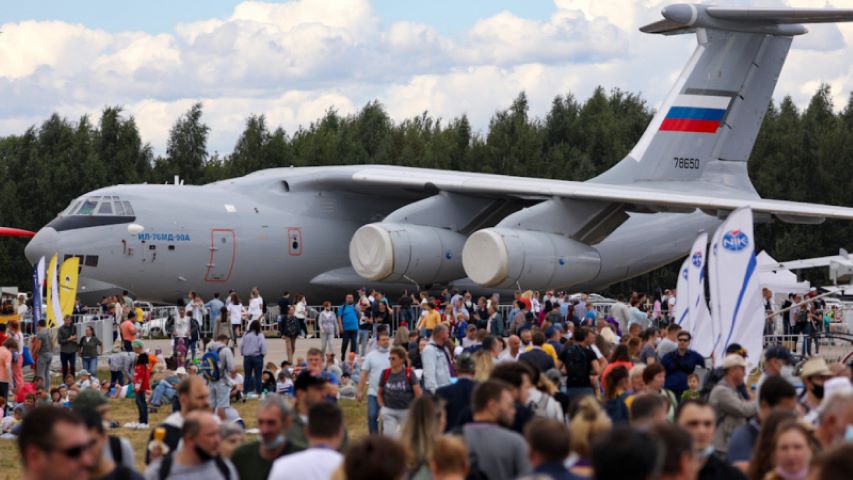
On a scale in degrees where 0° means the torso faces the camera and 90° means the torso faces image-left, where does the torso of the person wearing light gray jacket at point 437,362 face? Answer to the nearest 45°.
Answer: approximately 315°

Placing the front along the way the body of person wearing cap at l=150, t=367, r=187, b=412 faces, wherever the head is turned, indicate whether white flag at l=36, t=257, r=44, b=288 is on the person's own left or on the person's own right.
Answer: on the person's own right

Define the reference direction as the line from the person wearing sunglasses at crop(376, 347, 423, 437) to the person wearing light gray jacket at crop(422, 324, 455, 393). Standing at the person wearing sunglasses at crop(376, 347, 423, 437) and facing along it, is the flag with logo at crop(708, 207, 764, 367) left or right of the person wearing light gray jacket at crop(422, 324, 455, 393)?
right

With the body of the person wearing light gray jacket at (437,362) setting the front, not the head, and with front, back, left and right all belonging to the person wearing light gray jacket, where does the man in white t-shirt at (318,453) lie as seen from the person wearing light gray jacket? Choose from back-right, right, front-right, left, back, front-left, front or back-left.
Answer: front-right

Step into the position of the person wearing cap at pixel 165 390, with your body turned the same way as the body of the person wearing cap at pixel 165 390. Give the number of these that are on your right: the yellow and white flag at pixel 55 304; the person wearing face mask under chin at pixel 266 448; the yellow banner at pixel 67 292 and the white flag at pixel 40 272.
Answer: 3

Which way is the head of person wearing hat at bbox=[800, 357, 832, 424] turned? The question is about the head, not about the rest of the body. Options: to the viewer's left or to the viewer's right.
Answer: to the viewer's left

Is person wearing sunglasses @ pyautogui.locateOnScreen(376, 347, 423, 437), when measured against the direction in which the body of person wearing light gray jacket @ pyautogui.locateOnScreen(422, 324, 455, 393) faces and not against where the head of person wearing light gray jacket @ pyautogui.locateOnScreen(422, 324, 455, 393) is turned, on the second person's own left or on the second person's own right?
on the second person's own right

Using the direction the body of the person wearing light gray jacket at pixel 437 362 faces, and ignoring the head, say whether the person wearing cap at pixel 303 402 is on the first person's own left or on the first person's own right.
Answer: on the first person's own right

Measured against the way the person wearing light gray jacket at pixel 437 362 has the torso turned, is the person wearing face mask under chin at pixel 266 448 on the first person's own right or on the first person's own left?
on the first person's own right

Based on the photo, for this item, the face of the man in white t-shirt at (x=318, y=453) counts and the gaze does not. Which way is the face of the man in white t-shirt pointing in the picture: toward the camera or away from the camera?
away from the camera
